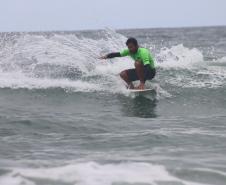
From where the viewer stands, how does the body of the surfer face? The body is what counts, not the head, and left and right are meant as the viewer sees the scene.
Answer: facing the viewer and to the left of the viewer
